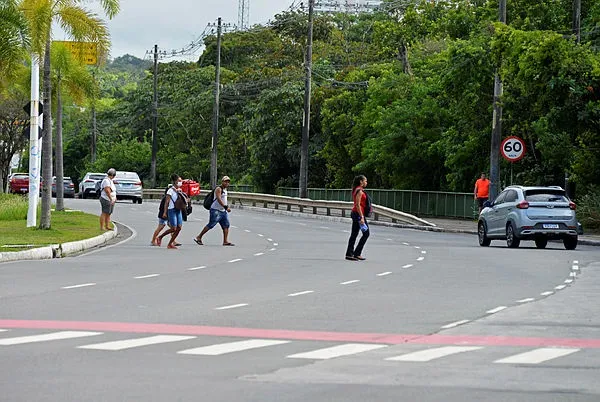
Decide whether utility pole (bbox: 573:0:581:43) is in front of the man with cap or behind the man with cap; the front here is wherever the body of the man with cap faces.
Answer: in front

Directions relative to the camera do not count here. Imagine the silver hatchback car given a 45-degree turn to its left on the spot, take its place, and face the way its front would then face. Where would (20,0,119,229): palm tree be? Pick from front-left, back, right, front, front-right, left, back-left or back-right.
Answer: front

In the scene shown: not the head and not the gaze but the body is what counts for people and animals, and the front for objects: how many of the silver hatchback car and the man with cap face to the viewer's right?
1

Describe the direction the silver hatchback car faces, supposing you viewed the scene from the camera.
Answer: facing away from the viewer and to the left of the viewer

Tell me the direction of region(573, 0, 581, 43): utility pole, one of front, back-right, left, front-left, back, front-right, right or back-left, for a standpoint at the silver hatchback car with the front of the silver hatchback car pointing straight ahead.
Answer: front-right

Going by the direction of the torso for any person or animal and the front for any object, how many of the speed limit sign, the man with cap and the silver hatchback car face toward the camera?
1

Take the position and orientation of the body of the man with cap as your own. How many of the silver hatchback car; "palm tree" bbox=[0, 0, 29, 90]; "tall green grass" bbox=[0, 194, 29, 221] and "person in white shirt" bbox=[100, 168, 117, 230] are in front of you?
1

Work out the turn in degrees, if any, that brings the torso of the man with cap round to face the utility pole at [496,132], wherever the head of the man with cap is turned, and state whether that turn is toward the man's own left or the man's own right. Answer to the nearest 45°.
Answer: approximately 45° to the man's own left

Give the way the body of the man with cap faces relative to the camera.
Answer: to the viewer's right

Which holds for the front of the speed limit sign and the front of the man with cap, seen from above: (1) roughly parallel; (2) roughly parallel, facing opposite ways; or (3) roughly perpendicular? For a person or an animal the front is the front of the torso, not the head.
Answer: roughly perpendicular
